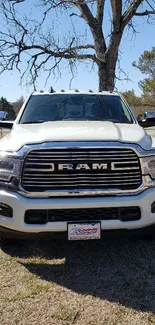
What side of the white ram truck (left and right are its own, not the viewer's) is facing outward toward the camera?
front
